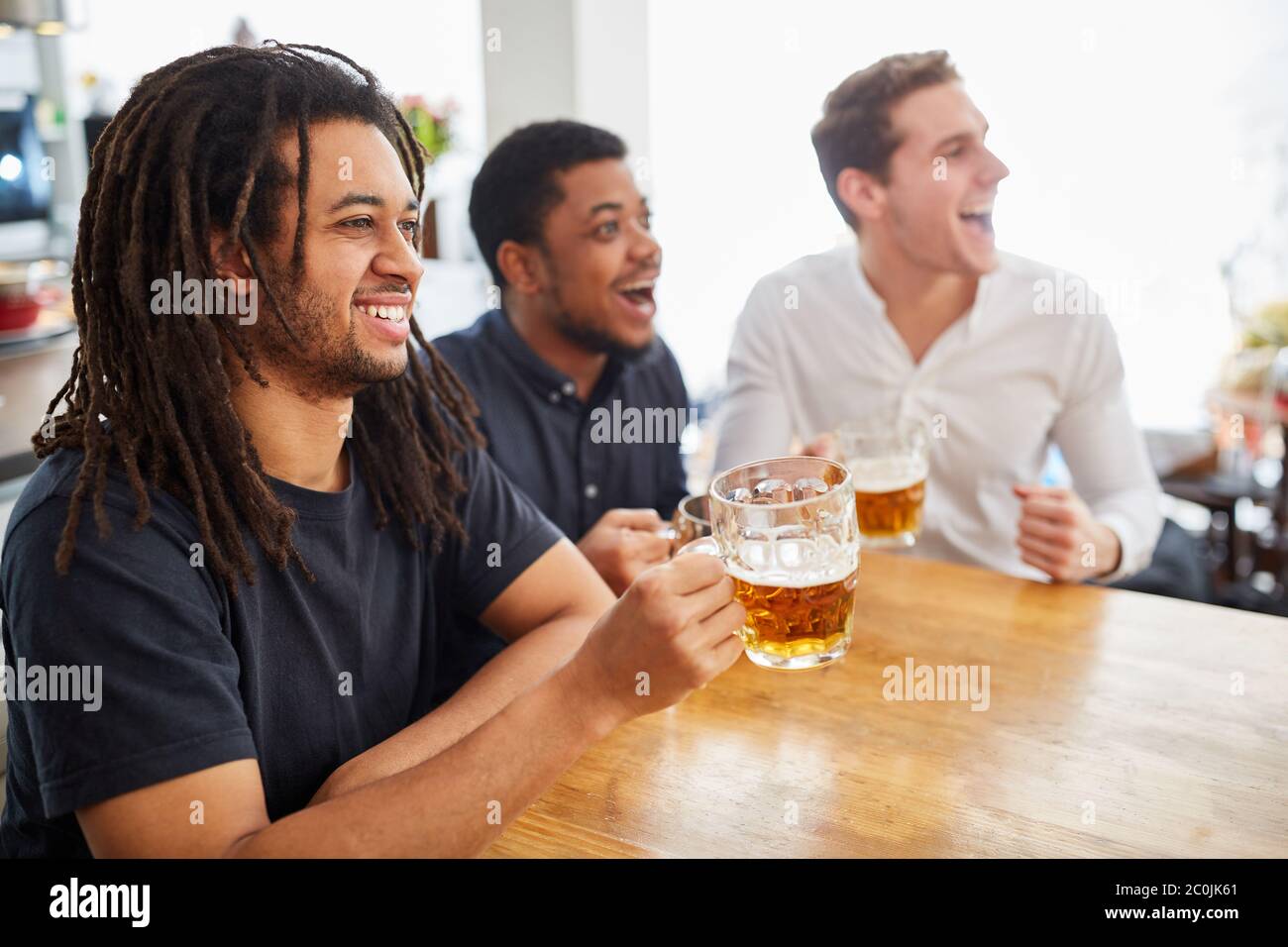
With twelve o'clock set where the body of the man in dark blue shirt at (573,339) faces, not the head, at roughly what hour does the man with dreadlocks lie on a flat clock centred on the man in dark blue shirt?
The man with dreadlocks is roughly at 2 o'clock from the man in dark blue shirt.

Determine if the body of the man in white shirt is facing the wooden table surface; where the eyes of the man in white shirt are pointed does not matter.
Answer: yes

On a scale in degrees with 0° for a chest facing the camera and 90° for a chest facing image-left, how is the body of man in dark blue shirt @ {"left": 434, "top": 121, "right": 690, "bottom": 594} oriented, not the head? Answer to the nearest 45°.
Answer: approximately 315°

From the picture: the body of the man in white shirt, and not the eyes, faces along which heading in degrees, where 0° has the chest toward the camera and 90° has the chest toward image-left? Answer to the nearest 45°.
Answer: approximately 0°

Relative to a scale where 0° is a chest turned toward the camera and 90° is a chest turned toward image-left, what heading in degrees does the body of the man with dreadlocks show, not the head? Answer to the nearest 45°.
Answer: approximately 315°
